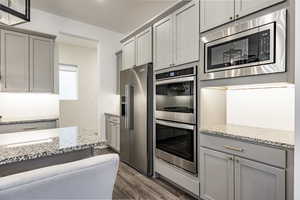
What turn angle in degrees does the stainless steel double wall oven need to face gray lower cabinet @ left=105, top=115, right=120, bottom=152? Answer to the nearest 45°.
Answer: approximately 90° to its right

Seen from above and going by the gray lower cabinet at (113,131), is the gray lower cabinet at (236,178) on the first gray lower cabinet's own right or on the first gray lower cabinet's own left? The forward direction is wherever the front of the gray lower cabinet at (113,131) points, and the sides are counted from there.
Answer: on the first gray lower cabinet's own left

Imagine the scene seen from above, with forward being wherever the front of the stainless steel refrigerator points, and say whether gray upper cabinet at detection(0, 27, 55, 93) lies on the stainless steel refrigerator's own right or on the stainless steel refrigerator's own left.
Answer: on the stainless steel refrigerator's own right

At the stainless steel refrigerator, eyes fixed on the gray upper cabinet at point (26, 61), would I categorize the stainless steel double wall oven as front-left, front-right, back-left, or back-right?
back-left

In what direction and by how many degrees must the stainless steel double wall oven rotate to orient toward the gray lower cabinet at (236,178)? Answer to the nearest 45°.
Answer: approximately 90° to its left

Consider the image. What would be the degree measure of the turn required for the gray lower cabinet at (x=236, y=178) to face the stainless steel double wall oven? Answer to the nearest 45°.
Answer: approximately 90° to its right

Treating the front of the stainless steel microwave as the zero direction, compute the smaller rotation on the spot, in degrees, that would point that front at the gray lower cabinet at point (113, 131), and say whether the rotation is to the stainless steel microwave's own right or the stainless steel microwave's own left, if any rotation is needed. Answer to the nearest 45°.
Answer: approximately 90° to the stainless steel microwave's own right

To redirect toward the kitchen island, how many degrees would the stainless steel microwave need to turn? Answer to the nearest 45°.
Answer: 0° — it already faces it
